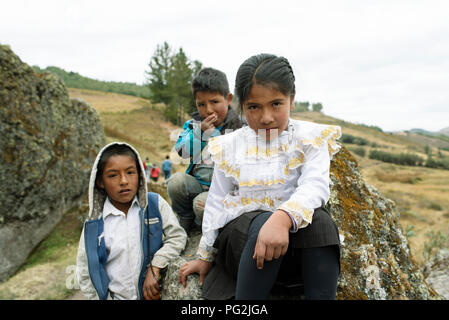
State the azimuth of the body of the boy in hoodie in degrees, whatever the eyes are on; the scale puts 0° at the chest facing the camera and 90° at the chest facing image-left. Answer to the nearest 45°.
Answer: approximately 0°

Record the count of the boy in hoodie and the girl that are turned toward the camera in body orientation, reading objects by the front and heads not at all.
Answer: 2

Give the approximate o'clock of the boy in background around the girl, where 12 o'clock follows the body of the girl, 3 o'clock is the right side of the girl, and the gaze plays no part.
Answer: The boy in background is roughly at 5 o'clock from the girl.

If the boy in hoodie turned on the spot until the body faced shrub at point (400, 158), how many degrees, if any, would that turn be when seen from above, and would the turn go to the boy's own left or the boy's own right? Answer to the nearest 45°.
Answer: approximately 135° to the boy's own left

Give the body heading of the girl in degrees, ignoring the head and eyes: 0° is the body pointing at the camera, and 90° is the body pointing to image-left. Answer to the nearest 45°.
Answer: approximately 0°

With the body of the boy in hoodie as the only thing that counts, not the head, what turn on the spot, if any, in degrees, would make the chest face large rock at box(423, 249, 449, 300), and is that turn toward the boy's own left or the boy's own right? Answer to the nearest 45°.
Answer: approximately 90° to the boy's own left

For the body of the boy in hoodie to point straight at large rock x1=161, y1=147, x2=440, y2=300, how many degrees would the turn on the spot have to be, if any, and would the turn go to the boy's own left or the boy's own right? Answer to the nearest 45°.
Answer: approximately 90° to the boy's own left
